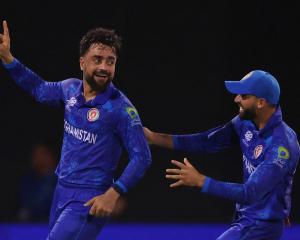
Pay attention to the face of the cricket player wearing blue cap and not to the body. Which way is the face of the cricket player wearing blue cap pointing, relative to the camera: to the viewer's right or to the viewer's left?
to the viewer's left

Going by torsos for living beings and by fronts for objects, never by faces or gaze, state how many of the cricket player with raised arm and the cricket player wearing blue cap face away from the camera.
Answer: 0

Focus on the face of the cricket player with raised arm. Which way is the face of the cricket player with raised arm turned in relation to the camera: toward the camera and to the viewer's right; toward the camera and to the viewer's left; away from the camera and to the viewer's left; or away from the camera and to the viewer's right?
toward the camera and to the viewer's right

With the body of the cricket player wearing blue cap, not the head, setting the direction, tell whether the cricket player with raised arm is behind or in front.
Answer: in front

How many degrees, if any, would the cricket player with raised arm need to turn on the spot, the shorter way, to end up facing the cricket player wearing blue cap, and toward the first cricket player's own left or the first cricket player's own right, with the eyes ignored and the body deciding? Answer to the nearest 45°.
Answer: approximately 135° to the first cricket player's own left

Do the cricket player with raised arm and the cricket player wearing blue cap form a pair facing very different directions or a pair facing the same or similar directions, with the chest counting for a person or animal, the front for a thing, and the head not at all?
same or similar directions

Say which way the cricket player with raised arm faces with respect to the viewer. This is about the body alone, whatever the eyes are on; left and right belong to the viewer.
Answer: facing the viewer and to the left of the viewer

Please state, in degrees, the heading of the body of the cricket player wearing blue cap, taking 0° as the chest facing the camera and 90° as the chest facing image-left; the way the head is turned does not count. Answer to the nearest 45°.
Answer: approximately 45°
